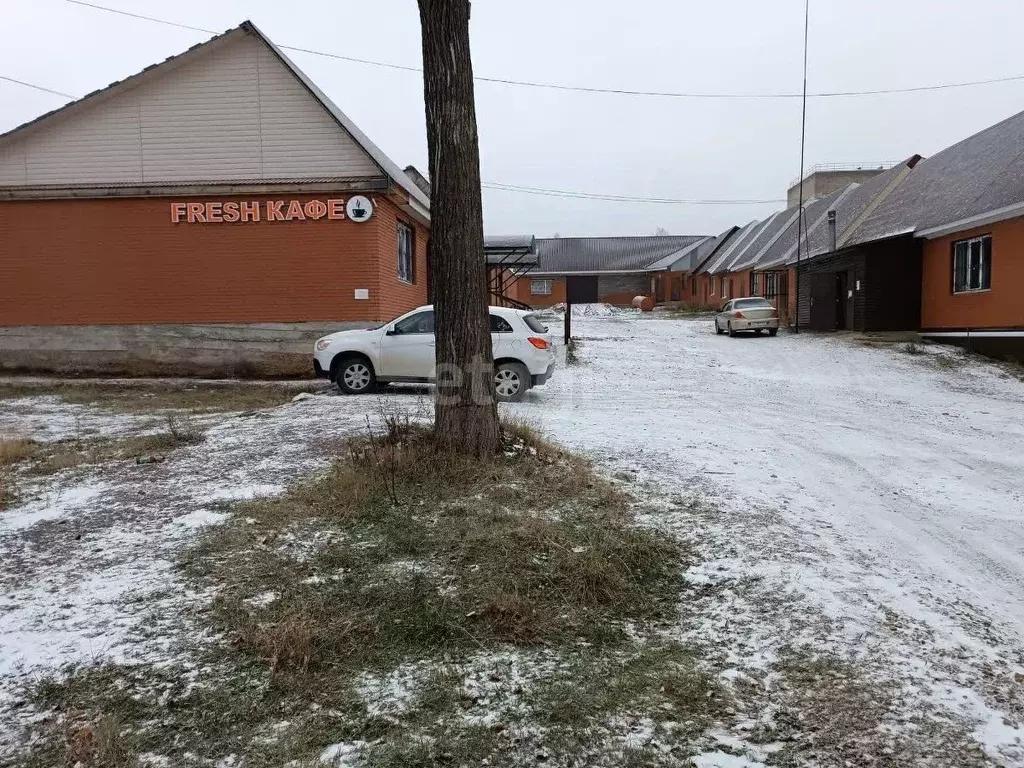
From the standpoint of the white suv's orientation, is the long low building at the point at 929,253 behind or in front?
behind

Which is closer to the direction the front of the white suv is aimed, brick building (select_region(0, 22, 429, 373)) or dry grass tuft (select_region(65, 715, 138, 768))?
the brick building

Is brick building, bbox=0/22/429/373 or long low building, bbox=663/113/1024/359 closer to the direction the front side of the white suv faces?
the brick building

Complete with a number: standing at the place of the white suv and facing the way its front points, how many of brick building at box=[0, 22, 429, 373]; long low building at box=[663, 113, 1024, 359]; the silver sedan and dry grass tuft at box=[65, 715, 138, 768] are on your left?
1

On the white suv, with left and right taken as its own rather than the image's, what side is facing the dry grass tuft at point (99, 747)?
left

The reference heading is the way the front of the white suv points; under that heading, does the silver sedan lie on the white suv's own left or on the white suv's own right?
on the white suv's own right

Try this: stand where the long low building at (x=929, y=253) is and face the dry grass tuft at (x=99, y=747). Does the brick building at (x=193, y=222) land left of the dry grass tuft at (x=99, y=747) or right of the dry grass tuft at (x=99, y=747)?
right

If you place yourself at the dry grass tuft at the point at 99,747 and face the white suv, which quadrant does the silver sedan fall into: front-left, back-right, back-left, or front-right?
front-right

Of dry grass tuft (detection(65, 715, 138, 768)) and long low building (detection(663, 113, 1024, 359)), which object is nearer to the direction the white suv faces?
the dry grass tuft

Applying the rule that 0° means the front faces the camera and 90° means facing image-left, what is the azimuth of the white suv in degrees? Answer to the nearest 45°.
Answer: approximately 90°
